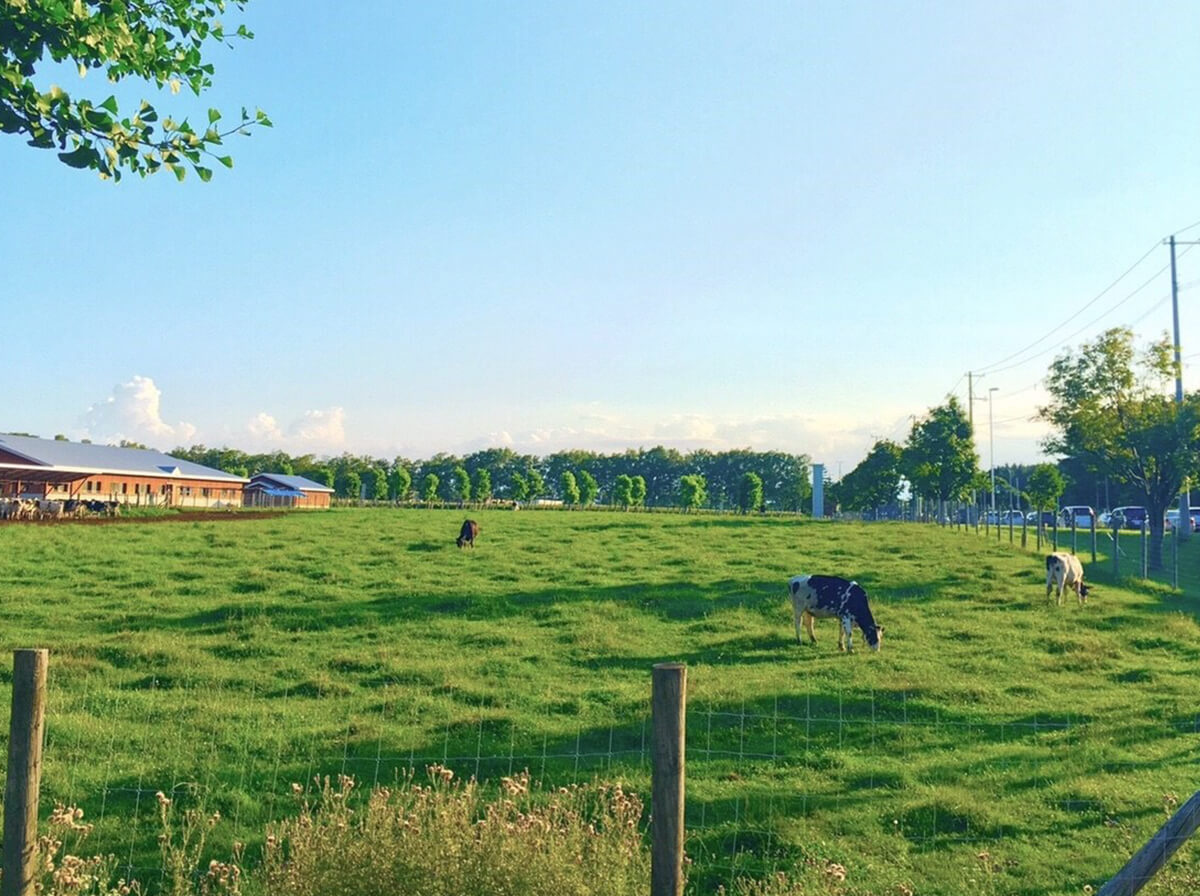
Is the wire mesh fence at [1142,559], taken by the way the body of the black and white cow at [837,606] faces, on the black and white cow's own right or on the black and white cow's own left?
on the black and white cow's own left

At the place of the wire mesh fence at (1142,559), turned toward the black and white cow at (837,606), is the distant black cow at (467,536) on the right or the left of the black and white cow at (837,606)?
right

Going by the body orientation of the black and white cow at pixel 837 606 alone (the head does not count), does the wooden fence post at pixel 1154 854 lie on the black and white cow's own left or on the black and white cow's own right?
on the black and white cow's own right

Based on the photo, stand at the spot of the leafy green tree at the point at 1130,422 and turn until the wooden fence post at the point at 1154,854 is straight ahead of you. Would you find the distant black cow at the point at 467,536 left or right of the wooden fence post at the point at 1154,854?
right

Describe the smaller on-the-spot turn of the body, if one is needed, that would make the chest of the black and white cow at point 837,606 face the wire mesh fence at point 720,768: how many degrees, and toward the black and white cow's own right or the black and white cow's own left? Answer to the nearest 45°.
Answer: approximately 90° to the black and white cow's own right

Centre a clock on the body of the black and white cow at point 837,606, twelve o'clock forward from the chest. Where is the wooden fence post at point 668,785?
The wooden fence post is roughly at 3 o'clock from the black and white cow.

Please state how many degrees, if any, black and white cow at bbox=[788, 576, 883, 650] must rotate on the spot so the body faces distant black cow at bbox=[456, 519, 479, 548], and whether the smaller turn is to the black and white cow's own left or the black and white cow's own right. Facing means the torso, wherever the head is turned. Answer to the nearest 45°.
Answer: approximately 135° to the black and white cow's own left

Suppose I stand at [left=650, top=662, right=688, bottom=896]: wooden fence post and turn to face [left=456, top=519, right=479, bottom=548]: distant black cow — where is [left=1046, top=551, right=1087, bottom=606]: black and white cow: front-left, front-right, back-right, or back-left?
front-right

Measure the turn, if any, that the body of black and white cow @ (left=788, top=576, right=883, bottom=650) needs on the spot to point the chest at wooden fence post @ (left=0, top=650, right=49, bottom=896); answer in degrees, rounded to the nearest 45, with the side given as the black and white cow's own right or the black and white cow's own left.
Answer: approximately 90° to the black and white cow's own right

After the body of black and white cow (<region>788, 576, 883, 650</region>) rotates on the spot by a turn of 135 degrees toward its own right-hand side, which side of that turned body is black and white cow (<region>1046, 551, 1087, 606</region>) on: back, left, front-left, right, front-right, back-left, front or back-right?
back

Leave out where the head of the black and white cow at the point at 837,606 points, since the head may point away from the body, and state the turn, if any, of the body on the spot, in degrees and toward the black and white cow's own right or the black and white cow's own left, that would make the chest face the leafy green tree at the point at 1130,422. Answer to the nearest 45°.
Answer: approximately 45° to the black and white cow's own left

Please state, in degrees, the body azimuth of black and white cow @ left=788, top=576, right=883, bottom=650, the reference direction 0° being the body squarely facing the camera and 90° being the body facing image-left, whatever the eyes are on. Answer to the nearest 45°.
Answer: approximately 270°

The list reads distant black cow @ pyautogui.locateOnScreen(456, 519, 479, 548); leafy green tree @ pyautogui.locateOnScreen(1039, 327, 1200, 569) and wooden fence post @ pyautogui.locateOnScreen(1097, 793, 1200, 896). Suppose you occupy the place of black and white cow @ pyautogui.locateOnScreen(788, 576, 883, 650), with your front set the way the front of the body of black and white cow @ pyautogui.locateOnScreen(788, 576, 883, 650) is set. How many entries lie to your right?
1

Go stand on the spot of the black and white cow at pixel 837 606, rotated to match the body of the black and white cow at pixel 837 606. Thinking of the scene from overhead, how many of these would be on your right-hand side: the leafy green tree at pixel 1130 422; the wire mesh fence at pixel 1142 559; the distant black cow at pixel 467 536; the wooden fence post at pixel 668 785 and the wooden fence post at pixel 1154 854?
2
